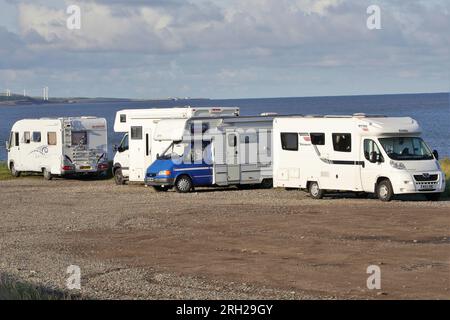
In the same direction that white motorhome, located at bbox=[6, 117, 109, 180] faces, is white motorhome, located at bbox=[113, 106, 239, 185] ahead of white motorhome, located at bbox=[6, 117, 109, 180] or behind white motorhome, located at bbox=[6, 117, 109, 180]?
behind

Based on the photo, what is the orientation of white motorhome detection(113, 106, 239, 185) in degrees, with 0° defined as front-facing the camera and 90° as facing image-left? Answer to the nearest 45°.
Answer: approximately 90°

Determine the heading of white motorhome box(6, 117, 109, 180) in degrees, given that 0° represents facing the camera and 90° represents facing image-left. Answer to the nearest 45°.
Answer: approximately 135°

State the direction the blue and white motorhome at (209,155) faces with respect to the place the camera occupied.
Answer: facing the viewer and to the left of the viewer

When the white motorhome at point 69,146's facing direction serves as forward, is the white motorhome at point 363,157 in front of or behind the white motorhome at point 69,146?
behind

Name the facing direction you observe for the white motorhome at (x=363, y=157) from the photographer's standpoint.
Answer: facing the viewer and to the right of the viewer

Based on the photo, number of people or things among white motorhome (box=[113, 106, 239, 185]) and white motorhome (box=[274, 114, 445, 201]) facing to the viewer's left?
1

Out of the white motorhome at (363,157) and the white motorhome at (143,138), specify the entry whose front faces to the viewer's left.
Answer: the white motorhome at (143,138)

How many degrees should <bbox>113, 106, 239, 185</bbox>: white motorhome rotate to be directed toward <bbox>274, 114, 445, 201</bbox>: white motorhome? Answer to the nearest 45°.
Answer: approximately 135° to its left
